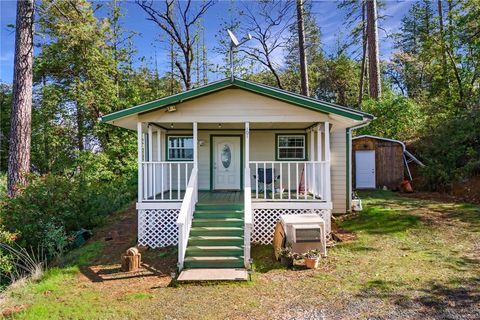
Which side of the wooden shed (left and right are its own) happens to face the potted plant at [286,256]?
front

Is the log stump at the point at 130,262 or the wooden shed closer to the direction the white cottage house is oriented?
the log stump

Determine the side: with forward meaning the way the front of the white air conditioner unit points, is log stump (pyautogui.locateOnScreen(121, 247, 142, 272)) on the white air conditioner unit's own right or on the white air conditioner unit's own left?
on the white air conditioner unit's own right

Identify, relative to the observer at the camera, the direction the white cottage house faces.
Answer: facing the viewer

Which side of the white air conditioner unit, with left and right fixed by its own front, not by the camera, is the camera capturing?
front

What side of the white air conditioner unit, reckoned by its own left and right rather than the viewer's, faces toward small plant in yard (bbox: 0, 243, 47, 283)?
right

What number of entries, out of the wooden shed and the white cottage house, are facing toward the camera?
2

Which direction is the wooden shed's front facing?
toward the camera

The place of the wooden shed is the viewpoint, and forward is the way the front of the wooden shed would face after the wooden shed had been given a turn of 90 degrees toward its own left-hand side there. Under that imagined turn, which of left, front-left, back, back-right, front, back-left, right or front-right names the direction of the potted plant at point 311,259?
right

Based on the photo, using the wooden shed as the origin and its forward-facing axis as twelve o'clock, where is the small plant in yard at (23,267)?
The small plant in yard is roughly at 1 o'clock from the wooden shed.

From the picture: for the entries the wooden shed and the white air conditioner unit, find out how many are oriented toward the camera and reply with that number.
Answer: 2

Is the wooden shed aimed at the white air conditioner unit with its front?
yes

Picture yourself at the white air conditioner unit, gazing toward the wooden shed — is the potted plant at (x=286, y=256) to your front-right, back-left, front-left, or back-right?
back-left
